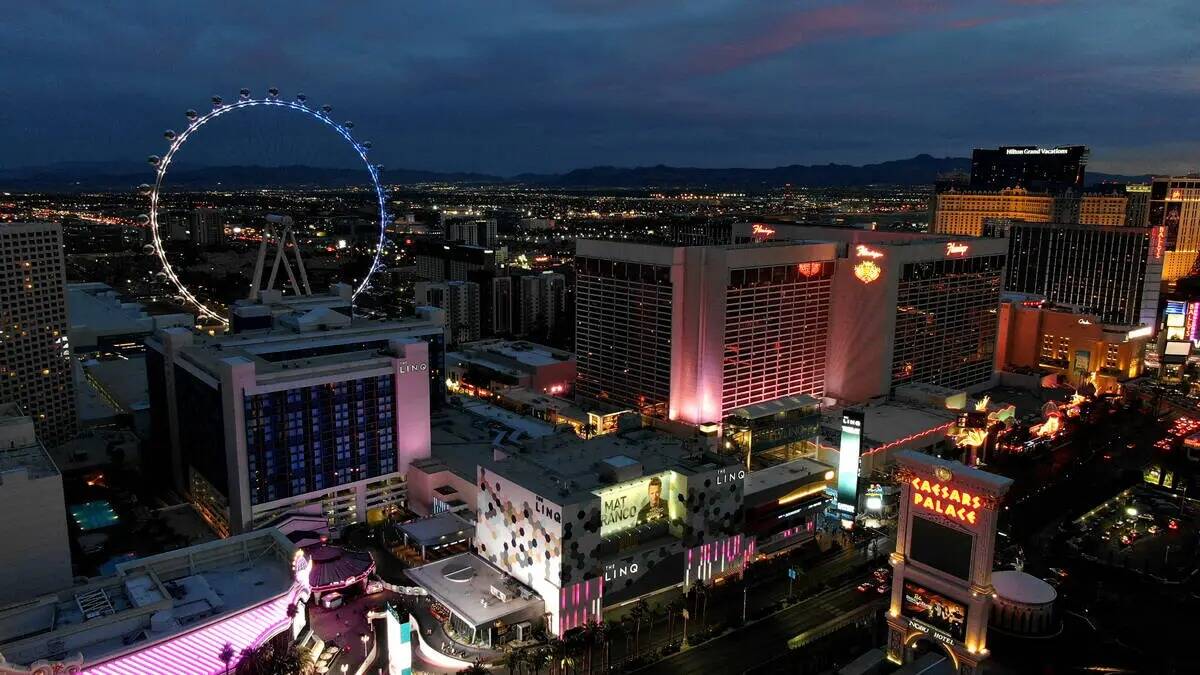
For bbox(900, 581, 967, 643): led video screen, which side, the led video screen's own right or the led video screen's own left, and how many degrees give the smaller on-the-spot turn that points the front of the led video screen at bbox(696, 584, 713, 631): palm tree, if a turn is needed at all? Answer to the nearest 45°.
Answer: approximately 45° to the led video screen's own right

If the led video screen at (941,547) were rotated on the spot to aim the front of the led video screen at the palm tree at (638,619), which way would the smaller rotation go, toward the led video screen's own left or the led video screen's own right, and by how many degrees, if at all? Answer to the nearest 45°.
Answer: approximately 45° to the led video screen's own right

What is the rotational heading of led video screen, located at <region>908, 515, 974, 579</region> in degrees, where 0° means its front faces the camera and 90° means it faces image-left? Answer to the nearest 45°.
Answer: approximately 45°

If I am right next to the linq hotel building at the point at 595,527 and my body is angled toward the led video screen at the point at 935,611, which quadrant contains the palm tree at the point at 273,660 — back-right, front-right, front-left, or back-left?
back-right

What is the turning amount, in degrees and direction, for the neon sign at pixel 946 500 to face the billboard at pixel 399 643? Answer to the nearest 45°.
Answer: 0° — it already faces it

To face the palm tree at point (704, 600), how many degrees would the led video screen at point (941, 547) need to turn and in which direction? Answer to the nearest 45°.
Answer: approximately 45° to its right
